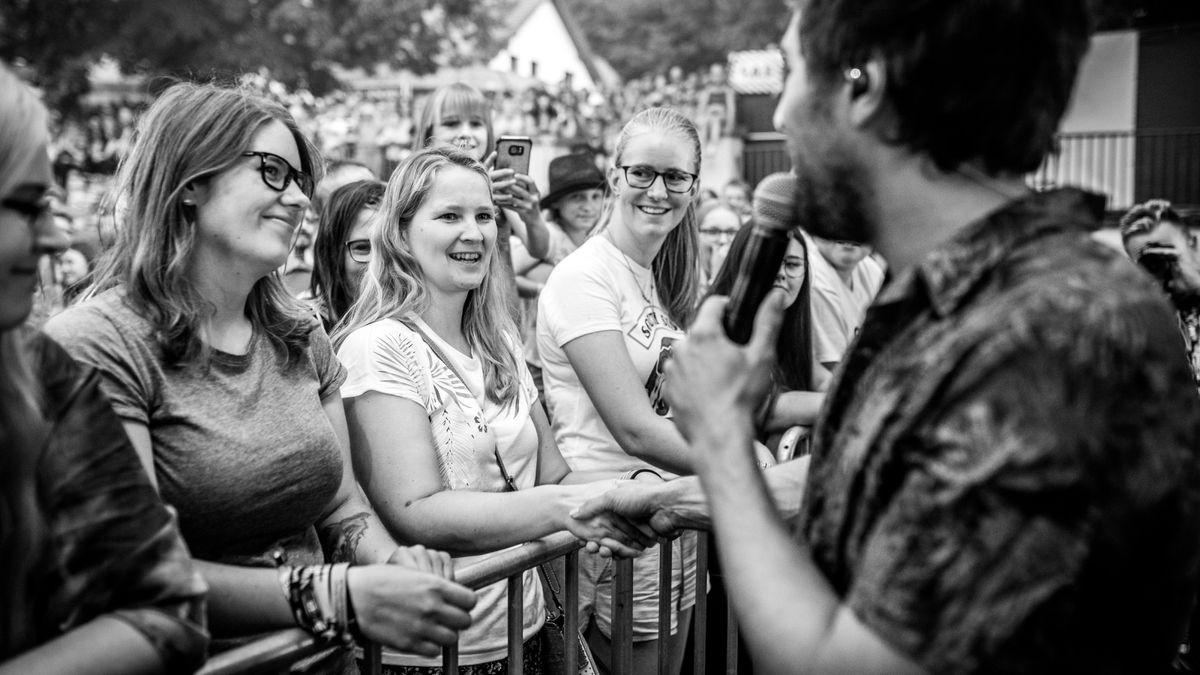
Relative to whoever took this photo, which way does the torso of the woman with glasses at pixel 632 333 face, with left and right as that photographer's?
facing the viewer and to the right of the viewer

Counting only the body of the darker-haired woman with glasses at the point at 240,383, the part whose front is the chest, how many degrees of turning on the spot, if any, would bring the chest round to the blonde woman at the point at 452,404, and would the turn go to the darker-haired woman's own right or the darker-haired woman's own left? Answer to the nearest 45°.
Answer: approximately 90° to the darker-haired woman's own left

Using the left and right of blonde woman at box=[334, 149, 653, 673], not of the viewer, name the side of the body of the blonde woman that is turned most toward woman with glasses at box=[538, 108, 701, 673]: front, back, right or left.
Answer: left

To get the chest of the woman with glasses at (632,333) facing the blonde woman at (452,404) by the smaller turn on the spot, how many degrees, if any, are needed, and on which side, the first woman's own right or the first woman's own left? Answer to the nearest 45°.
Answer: approximately 90° to the first woman's own right

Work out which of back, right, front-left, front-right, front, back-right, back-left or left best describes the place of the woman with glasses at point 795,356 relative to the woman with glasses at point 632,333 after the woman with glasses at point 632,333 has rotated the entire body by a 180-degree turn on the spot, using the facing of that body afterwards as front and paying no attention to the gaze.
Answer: right

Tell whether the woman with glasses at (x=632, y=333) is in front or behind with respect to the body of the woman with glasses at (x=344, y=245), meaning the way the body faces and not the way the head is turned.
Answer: in front

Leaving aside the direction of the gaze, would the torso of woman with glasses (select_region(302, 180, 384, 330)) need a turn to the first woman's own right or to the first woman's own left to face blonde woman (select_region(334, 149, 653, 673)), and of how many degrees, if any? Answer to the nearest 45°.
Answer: approximately 45° to the first woman's own right
